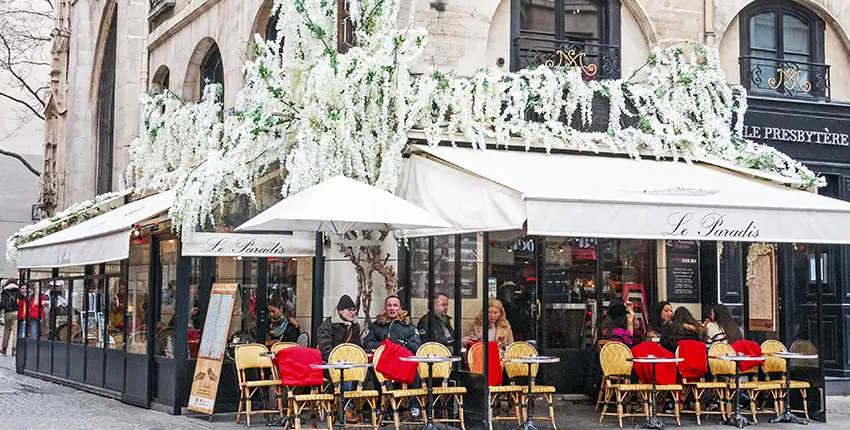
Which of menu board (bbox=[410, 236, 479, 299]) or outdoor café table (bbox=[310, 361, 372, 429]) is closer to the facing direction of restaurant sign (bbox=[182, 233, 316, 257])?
the outdoor café table

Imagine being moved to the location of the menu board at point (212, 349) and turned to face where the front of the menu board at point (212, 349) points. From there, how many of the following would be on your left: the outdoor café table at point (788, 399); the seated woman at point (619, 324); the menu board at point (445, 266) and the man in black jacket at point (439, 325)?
4

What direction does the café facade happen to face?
toward the camera

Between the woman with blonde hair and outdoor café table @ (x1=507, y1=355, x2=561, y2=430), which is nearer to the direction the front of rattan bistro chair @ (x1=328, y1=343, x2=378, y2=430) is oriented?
the outdoor café table

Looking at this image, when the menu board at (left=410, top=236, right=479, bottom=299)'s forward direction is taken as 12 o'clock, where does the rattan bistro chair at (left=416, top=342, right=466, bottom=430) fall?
The rattan bistro chair is roughly at 12 o'clock from the menu board.

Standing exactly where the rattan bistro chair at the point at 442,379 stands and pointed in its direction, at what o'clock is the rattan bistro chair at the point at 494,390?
the rattan bistro chair at the point at 494,390 is roughly at 10 o'clock from the rattan bistro chair at the point at 442,379.

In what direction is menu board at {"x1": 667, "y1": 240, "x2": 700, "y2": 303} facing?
toward the camera

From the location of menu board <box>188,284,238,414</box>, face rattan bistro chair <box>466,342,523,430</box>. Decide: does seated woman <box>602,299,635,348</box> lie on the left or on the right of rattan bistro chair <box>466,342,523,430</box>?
left

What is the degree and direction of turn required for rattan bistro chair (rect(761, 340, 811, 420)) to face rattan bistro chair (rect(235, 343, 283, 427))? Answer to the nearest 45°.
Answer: approximately 90° to its right

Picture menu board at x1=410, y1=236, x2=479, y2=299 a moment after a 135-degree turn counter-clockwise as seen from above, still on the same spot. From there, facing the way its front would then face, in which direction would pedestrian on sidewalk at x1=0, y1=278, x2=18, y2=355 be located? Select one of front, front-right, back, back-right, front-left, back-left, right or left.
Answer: left

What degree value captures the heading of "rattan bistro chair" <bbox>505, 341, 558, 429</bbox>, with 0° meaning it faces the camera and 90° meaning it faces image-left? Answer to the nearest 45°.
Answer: approximately 315°

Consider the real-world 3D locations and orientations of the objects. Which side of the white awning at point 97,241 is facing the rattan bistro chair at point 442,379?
left

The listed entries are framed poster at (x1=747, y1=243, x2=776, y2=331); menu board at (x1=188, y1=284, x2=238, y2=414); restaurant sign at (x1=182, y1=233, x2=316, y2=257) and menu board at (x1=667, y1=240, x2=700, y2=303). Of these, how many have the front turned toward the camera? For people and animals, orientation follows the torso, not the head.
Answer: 4

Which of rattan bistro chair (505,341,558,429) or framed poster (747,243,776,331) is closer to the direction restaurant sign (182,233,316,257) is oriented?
the rattan bistro chair

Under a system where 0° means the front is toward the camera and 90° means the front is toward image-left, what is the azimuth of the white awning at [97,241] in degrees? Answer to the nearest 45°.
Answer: approximately 45°

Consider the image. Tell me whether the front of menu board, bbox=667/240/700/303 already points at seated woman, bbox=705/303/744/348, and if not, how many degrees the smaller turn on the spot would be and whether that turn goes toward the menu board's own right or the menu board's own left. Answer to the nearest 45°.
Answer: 0° — it already faces them

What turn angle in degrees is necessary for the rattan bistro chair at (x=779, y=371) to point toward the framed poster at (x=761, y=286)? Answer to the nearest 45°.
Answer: approximately 135° to its left

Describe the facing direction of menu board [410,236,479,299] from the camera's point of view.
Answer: facing the viewer
